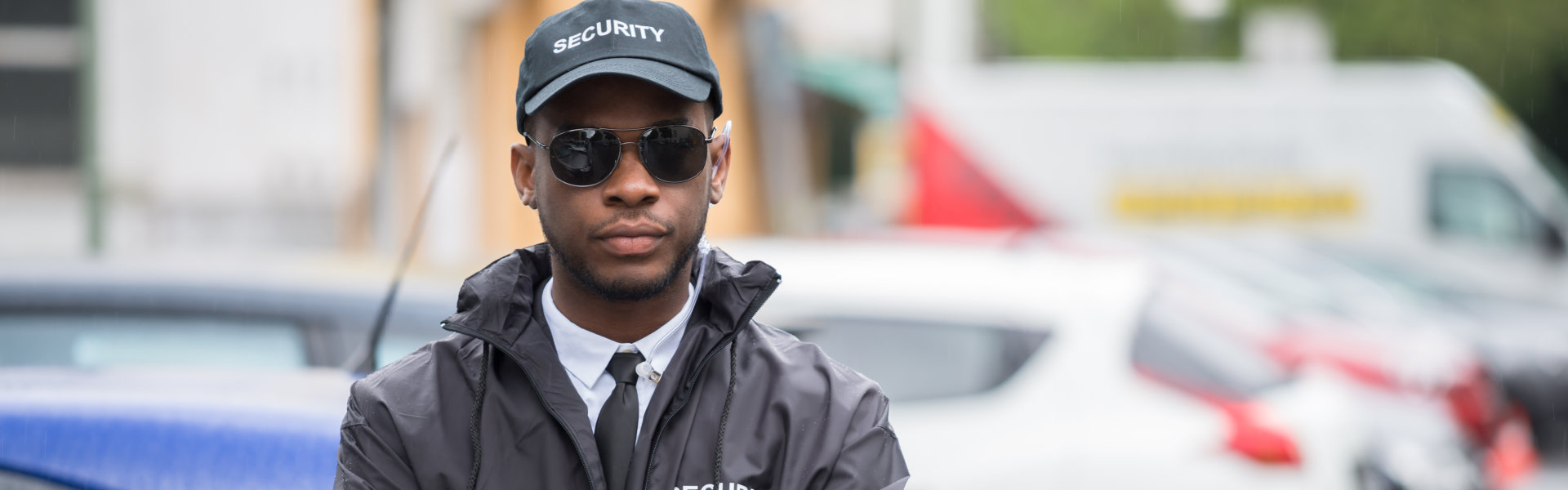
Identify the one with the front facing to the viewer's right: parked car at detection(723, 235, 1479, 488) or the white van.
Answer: the white van

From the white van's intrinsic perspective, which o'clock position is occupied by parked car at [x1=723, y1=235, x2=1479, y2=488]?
The parked car is roughly at 3 o'clock from the white van.

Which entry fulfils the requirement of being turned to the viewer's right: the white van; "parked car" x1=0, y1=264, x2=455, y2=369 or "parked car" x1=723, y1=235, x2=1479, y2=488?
the white van

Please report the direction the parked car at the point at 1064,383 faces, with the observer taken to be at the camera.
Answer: facing away from the viewer and to the left of the viewer

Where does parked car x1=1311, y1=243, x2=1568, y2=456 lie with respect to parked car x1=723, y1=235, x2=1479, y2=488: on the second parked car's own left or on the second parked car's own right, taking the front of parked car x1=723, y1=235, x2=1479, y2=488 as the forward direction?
on the second parked car's own right

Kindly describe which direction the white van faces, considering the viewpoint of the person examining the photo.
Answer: facing to the right of the viewer

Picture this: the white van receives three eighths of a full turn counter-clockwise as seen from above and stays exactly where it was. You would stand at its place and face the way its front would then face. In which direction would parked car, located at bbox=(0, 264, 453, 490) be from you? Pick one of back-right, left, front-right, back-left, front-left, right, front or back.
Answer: back-left
